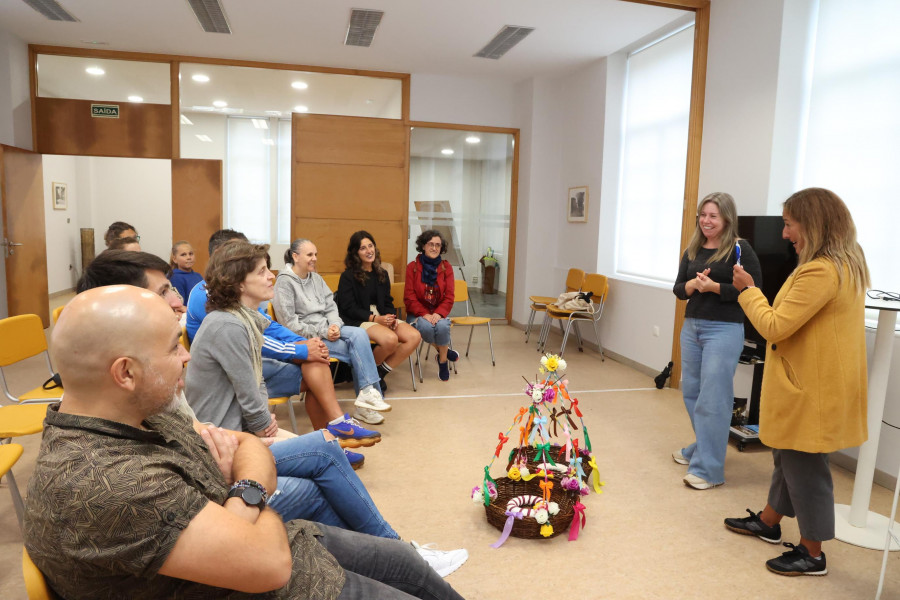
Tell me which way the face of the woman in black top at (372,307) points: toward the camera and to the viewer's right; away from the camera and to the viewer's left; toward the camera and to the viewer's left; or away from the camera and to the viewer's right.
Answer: toward the camera and to the viewer's right

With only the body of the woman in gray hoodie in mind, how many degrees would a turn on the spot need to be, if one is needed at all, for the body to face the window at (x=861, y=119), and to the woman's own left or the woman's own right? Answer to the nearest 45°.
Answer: approximately 45° to the woman's own left

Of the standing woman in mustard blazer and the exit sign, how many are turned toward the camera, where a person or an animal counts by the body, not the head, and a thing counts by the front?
1

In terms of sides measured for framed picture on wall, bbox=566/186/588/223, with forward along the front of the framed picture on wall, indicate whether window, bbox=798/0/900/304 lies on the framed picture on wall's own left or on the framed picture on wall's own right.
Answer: on the framed picture on wall's own left

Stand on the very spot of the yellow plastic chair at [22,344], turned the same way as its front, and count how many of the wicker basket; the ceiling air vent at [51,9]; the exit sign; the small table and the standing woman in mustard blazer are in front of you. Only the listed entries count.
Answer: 3

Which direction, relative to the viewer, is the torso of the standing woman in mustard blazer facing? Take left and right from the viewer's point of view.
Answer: facing to the left of the viewer

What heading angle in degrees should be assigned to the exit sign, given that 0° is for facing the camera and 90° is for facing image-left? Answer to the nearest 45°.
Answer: approximately 0°

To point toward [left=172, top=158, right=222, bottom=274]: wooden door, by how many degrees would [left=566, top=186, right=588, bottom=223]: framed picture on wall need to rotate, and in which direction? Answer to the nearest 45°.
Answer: approximately 45° to its right

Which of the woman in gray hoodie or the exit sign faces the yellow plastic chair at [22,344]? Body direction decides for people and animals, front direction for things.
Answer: the exit sign

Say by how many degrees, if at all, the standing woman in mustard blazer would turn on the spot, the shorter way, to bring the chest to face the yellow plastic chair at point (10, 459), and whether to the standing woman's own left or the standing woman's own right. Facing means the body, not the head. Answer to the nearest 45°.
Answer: approximately 45° to the standing woman's own left
